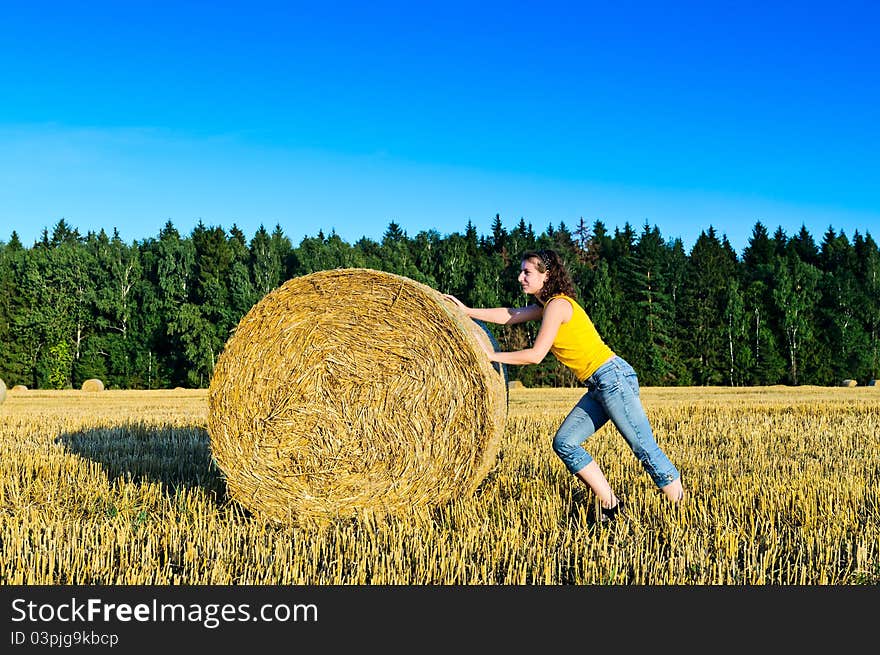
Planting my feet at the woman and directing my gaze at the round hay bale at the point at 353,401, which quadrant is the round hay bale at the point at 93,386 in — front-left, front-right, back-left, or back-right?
front-right

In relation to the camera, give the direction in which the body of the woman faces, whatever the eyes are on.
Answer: to the viewer's left

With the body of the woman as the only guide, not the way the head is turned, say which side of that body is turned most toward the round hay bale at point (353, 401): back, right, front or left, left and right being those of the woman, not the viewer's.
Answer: front

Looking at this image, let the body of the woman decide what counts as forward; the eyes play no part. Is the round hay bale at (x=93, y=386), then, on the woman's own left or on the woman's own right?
on the woman's own right

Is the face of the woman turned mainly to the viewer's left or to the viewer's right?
to the viewer's left
